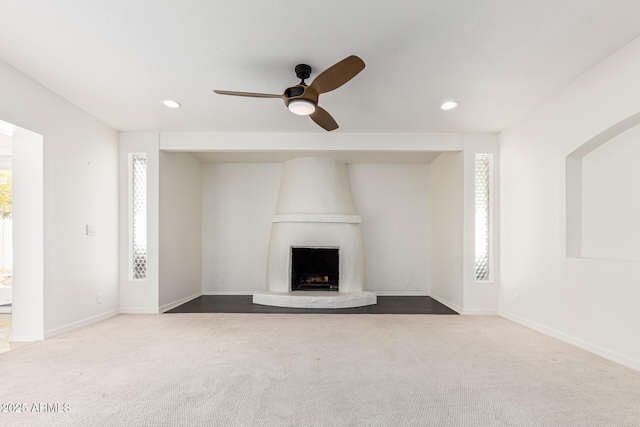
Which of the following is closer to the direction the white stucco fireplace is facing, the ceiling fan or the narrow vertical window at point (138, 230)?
the ceiling fan

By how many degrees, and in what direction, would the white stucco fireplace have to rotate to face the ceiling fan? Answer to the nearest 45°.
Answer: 0° — it already faces it

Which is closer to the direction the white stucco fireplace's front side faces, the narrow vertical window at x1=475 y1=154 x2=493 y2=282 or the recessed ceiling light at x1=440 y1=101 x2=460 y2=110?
the recessed ceiling light

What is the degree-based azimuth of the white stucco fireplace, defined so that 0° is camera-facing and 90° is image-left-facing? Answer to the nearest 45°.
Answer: approximately 0°

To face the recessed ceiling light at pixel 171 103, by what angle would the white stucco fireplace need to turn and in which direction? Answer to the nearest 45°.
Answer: approximately 45° to its right
